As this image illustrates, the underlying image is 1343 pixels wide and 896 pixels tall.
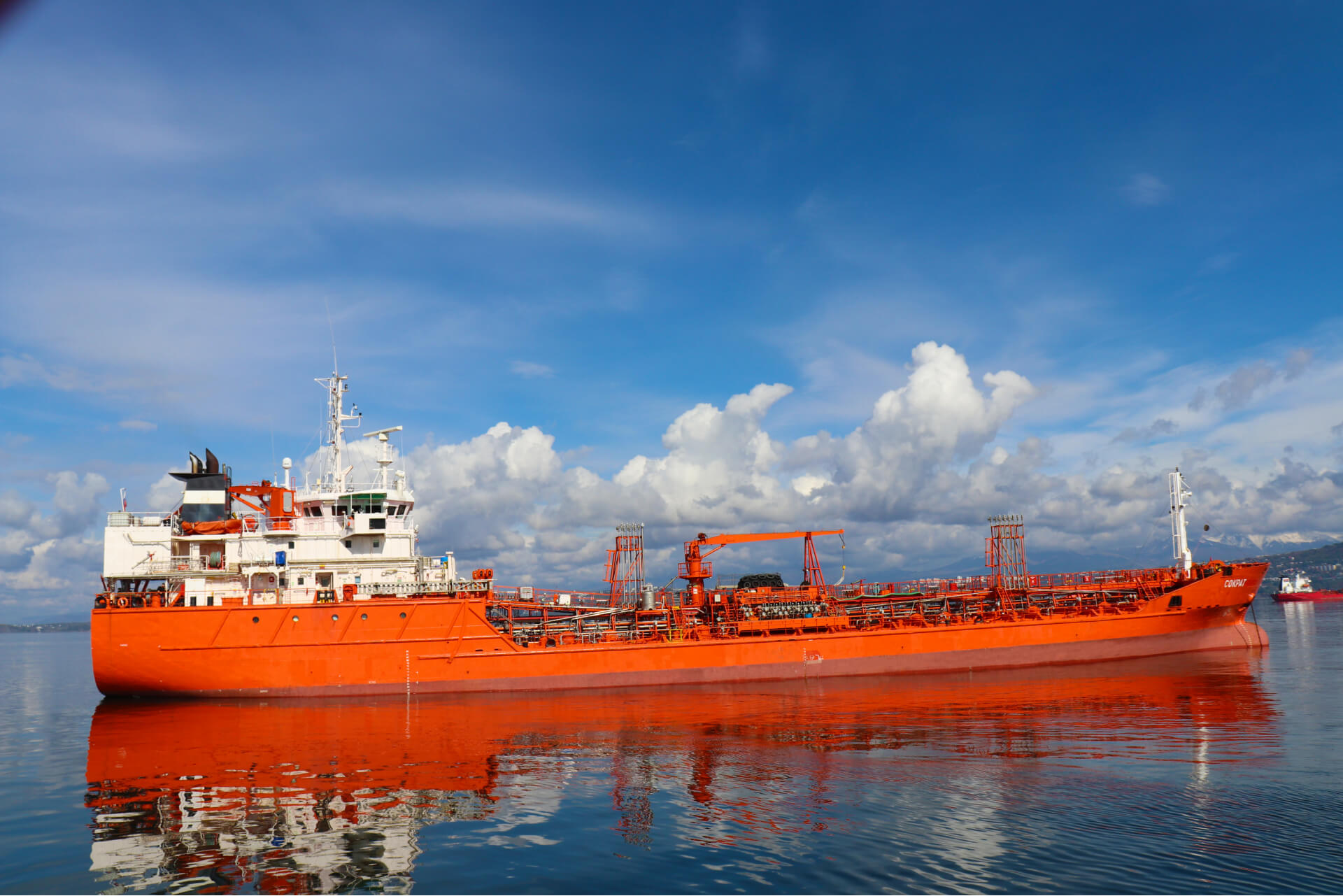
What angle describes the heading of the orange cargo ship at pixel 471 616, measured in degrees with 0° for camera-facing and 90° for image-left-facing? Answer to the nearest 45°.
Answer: approximately 270°
